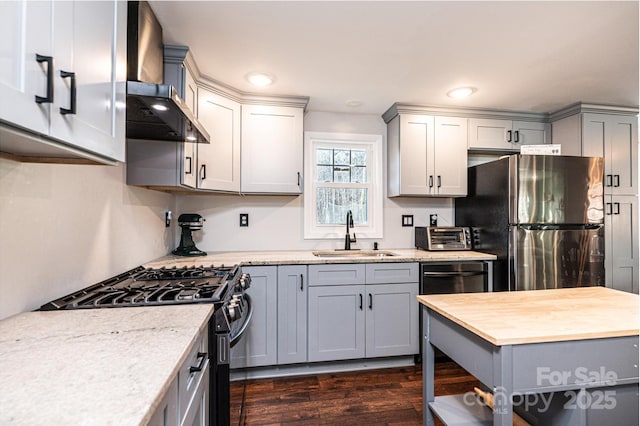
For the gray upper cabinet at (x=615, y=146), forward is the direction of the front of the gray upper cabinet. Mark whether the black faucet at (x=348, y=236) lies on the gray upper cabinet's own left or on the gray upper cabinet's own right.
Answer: on the gray upper cabinet's own right

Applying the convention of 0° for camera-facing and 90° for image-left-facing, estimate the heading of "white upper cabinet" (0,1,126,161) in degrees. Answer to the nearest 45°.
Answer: approximately 315°

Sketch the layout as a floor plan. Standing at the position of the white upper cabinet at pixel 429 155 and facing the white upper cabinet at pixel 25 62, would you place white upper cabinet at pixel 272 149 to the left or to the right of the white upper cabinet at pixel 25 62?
right

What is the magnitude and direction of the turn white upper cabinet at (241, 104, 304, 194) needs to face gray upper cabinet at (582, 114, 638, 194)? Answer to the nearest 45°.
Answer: approximately 90° to its left

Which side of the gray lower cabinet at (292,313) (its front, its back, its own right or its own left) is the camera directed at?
front

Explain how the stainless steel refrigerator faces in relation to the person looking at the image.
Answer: facing the viewer and to the right of the viewer

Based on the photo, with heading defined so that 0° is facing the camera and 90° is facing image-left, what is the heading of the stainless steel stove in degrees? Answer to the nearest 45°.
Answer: approximately 270°

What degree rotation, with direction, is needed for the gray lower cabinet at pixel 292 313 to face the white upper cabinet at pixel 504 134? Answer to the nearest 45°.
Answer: approximately 90° to its left

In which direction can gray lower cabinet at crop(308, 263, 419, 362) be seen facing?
toward the camera

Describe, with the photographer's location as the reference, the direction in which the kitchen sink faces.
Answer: facing the viewer

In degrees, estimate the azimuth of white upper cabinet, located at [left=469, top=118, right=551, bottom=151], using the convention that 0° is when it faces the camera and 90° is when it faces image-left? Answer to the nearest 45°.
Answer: approximately 0°
